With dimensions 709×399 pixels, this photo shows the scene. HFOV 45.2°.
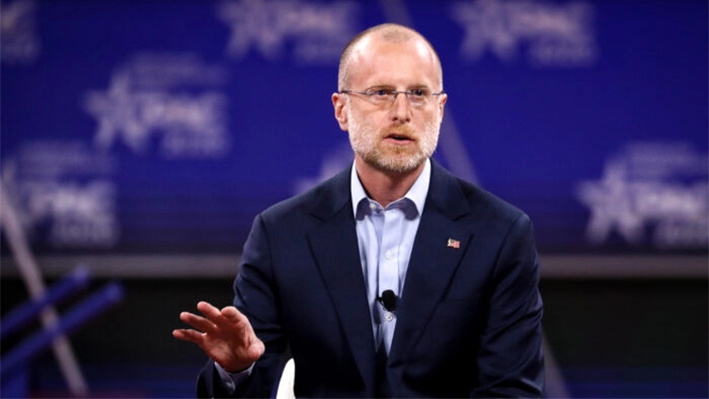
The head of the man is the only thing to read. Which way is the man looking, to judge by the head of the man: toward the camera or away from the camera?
toward the camera

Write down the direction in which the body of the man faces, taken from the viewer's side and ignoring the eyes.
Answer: toward the camera
